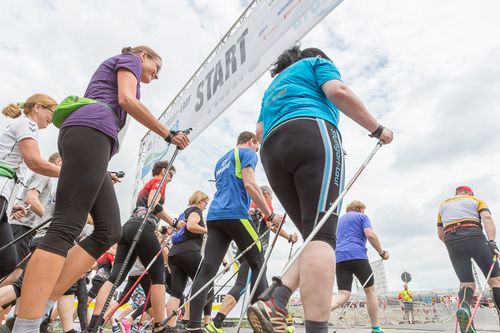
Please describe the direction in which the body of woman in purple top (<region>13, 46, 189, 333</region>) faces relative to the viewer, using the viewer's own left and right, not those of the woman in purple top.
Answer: facing to the right of the viewer

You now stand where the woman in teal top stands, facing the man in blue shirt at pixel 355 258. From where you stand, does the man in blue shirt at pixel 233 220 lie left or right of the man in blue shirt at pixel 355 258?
left

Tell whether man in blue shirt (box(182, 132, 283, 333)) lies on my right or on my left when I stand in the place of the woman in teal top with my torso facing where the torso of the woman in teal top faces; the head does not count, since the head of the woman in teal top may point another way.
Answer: on my left

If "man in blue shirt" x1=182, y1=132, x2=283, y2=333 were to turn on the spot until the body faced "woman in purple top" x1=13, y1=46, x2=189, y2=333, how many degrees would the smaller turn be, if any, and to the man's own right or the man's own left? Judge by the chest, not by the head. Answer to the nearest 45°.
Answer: approximately 180°

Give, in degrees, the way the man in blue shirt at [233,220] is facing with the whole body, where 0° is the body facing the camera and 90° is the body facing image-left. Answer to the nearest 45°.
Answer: approximately 225°

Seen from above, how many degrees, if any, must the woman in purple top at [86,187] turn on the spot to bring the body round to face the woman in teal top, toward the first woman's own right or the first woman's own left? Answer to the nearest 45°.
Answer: approximately 45° to the first woman's own right

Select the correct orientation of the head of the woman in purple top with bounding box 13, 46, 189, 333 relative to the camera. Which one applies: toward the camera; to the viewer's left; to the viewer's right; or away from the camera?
to the viewer's right

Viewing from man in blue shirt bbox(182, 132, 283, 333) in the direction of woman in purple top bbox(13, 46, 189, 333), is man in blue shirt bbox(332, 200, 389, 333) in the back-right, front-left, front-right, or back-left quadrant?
back-left

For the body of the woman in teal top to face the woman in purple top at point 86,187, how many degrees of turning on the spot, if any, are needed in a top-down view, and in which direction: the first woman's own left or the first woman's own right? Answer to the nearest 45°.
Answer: approximately 135° to the first woman's own left

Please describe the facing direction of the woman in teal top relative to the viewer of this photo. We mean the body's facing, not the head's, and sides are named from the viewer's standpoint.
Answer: facing away from the viewer and to the right of the viewer

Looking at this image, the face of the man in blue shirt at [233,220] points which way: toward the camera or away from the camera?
away from the camera
